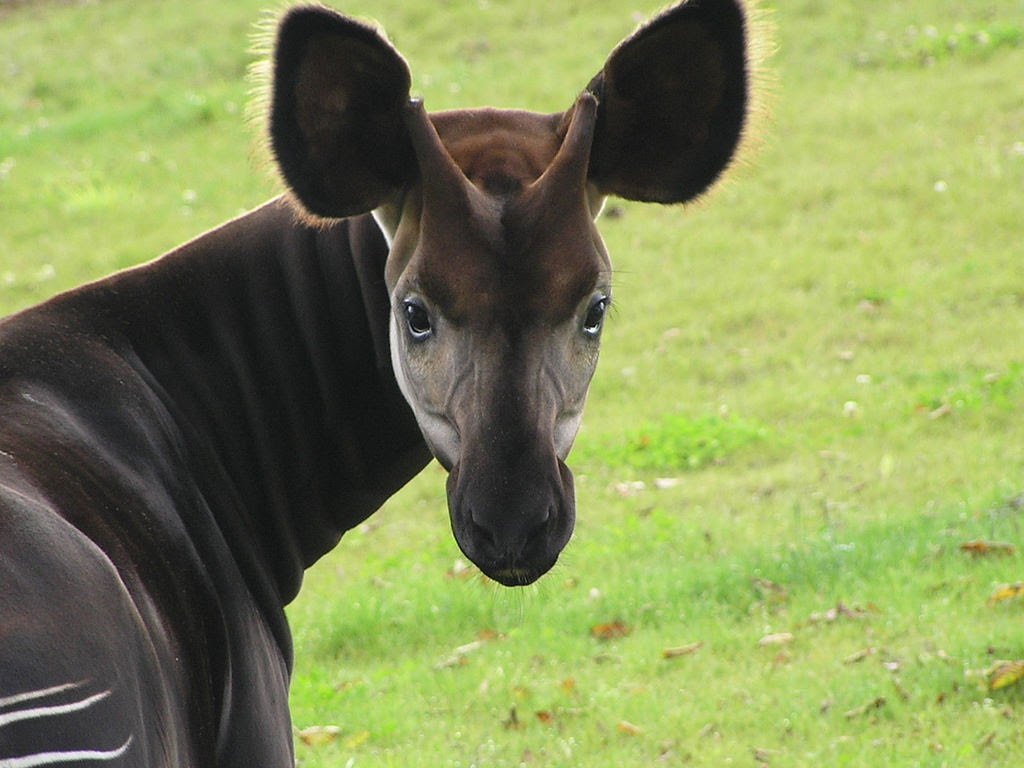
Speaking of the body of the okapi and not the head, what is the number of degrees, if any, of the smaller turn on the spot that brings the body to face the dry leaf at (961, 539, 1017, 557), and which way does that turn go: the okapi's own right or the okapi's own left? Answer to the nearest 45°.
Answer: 0° — it already faces it

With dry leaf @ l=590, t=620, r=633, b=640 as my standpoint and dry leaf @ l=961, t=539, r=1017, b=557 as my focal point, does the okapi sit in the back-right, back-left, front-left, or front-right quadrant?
back-right

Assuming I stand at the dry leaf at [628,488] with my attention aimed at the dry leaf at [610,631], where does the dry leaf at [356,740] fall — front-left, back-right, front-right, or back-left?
front-right

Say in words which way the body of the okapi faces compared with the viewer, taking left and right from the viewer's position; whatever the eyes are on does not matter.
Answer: facing away from the viewer and to the right of the viewer

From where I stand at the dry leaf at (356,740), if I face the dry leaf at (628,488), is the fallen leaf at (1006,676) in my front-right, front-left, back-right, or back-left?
front-right

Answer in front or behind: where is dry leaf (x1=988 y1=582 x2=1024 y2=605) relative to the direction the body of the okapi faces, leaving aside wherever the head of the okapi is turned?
in front

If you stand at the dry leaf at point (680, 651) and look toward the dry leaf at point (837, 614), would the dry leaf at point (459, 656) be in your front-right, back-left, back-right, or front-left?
back-left

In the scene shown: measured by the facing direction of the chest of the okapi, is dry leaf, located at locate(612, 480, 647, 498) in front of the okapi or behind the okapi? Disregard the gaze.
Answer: in front
